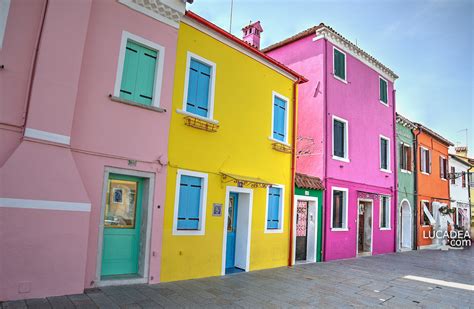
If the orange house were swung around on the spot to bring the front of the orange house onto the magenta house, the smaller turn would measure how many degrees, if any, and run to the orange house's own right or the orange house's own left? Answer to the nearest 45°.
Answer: approximately 45° to the orange house's own right

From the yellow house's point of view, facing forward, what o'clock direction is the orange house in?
The orange house is roughly at 9 o'clock from the yellow house.

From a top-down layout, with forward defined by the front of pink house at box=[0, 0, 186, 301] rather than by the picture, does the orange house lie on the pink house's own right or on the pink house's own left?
on the pink house's own left

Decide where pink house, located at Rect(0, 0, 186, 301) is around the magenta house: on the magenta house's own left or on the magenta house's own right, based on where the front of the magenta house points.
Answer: on the magenta house's own right

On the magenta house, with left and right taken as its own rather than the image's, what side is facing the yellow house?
right

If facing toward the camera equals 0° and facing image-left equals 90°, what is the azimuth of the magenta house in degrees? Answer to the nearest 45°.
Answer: approximately 315°

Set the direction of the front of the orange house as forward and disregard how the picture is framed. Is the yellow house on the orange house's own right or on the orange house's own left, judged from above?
on the orange house's own right

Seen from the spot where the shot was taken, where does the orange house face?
facing the viewer and to the right of the viewer

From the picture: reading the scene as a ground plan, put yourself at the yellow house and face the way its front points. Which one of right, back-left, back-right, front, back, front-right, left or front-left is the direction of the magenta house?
left

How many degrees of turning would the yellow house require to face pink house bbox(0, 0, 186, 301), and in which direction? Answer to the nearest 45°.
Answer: approximately 90° to its right

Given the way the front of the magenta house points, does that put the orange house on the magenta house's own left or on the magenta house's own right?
on the magenta house's own left

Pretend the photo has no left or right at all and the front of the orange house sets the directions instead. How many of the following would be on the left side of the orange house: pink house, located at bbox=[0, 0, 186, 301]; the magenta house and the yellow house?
0
